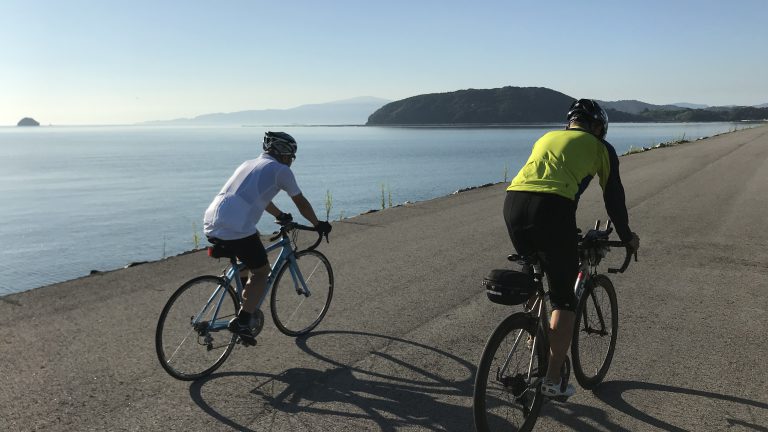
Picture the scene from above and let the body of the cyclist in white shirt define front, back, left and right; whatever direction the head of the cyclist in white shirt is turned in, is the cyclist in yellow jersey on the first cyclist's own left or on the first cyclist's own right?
on the first cyclist's own right

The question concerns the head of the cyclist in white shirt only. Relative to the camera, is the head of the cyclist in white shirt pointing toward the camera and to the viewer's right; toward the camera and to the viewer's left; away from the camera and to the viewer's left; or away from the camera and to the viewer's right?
away from the camera and to the viewer's right

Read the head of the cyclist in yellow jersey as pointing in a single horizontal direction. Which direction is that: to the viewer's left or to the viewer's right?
to the viewer's right

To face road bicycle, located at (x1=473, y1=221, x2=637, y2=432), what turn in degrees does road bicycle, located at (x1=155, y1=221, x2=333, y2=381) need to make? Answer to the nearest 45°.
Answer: approximately 90° to its right

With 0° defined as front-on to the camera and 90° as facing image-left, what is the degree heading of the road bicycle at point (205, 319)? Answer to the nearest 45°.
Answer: approximately 225°

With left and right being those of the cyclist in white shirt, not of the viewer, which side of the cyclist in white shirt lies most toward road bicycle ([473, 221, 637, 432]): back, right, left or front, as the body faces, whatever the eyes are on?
right

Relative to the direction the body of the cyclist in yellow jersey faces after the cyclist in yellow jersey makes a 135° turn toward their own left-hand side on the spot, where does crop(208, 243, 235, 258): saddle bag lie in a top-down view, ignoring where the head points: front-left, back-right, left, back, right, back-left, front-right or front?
front

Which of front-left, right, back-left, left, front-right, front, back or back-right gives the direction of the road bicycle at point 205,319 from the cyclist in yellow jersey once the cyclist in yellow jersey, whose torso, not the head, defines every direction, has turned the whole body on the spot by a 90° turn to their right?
back-right

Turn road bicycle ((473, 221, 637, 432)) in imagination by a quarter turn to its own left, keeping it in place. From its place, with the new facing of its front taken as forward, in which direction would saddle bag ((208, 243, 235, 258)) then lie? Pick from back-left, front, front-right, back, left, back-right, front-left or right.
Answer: front-left

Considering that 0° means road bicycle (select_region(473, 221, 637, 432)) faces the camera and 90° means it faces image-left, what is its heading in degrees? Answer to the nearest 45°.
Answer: approximately 225°

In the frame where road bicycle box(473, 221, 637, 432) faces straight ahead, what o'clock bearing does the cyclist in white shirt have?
The cyclist in white shirt is roughly at 8 o'clock from the road bicycle.

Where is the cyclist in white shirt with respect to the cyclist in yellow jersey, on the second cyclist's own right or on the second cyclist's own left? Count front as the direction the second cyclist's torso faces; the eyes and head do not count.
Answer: on the second cyclist's own left
